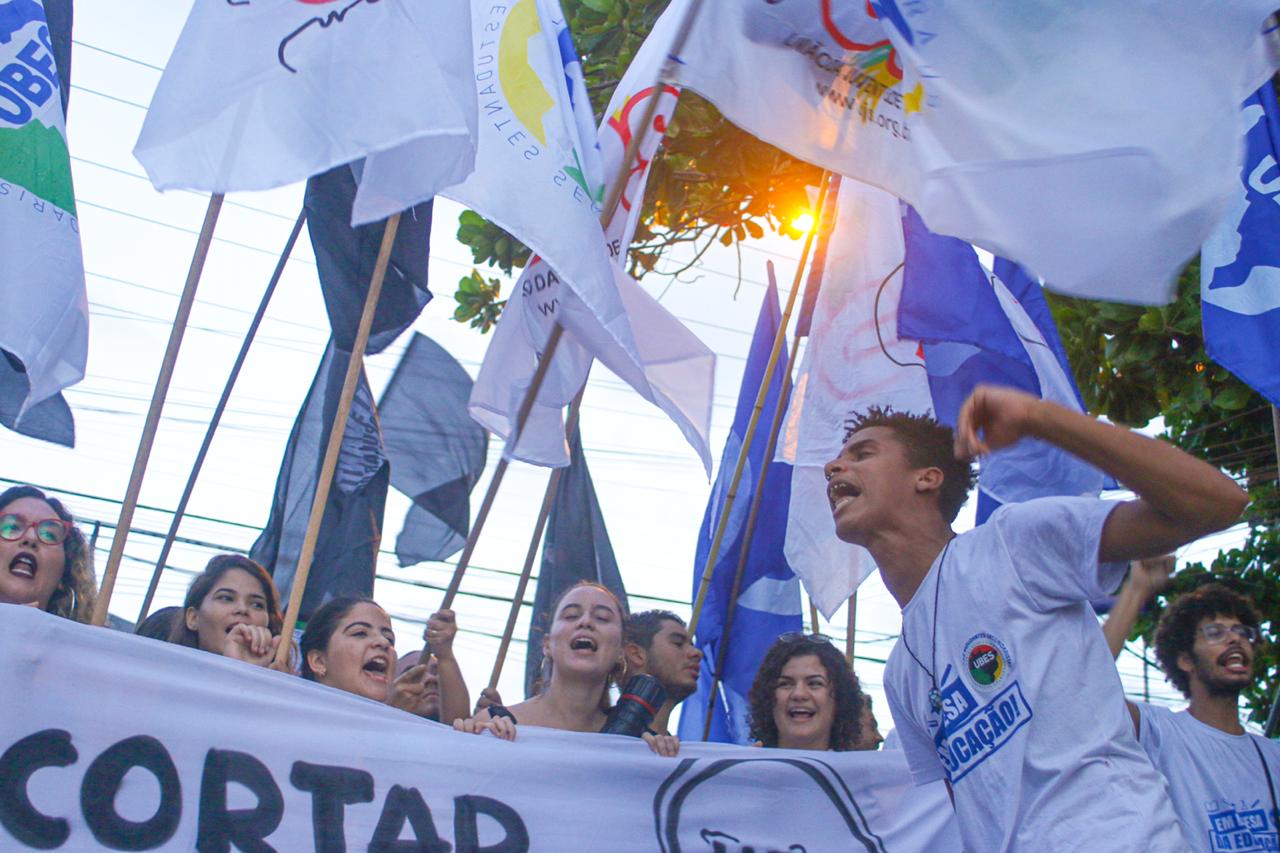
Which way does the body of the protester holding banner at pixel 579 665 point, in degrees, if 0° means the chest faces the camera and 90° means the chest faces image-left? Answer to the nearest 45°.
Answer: approximately 0°

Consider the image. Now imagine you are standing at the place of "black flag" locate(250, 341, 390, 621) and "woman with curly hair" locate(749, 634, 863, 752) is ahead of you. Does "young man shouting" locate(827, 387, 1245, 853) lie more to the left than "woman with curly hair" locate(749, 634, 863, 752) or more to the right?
right

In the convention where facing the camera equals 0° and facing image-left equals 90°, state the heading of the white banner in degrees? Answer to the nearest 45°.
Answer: approximately 0°

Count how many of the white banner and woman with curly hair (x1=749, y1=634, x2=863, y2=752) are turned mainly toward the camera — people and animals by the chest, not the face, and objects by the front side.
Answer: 2

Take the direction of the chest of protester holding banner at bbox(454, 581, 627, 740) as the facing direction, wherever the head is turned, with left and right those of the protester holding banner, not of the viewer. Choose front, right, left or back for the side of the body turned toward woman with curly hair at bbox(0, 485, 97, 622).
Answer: right

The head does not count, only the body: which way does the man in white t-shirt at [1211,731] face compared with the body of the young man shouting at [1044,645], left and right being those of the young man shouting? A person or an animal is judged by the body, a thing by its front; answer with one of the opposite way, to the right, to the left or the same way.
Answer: to the left

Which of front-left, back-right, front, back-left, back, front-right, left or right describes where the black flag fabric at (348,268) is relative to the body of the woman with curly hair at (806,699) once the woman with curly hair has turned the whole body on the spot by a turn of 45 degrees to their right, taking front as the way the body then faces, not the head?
front-right
